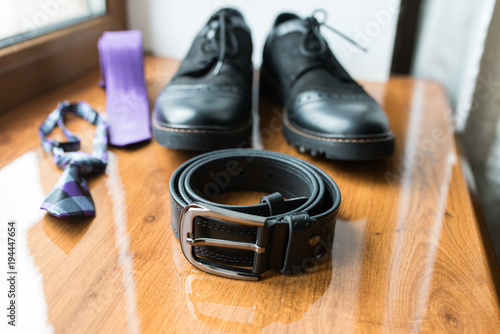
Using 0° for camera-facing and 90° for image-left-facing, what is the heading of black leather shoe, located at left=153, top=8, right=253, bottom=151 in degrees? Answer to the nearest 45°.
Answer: approximately 0°

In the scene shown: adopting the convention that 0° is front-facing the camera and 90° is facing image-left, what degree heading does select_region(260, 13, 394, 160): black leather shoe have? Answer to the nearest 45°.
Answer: approximately 315°
